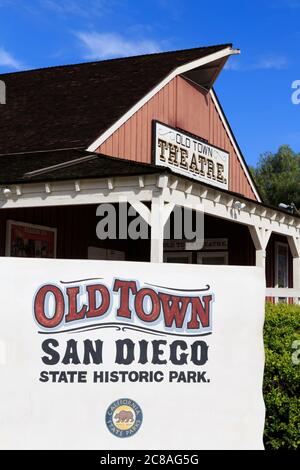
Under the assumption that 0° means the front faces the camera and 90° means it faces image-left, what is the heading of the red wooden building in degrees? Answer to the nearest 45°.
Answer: approximately 315°

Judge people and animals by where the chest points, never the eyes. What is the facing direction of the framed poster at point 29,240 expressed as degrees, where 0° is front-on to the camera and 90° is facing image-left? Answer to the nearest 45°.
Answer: approximately 315°
